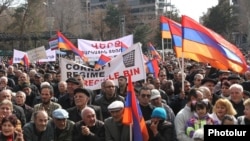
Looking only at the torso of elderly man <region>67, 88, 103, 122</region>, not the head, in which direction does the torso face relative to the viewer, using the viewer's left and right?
facing the viewer and to the left of the viewer

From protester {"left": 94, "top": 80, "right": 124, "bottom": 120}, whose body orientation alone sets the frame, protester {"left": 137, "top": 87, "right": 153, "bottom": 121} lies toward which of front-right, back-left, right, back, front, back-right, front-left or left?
front-left

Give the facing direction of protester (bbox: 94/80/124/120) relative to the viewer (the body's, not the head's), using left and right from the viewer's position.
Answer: facing the viewer

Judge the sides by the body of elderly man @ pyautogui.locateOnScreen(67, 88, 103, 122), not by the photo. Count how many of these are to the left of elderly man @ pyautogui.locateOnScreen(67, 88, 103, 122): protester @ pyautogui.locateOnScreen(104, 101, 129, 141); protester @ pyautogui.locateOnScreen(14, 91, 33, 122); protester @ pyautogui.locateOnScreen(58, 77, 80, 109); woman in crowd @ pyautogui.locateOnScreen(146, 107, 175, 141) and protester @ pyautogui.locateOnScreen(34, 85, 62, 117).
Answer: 2

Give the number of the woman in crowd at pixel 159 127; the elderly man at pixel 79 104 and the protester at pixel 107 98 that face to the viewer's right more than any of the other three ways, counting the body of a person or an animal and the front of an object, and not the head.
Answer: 0

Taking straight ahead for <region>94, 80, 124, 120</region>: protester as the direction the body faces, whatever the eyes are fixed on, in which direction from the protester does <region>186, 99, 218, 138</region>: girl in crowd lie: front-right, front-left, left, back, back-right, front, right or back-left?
front-left

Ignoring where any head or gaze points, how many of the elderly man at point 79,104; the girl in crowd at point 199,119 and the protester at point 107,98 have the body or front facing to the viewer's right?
0

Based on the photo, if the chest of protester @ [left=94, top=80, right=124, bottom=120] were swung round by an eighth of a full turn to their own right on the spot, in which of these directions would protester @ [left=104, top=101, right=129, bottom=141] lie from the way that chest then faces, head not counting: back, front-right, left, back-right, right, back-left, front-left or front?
front-left

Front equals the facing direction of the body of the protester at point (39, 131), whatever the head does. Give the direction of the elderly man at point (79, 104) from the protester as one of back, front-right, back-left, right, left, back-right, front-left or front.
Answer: left
